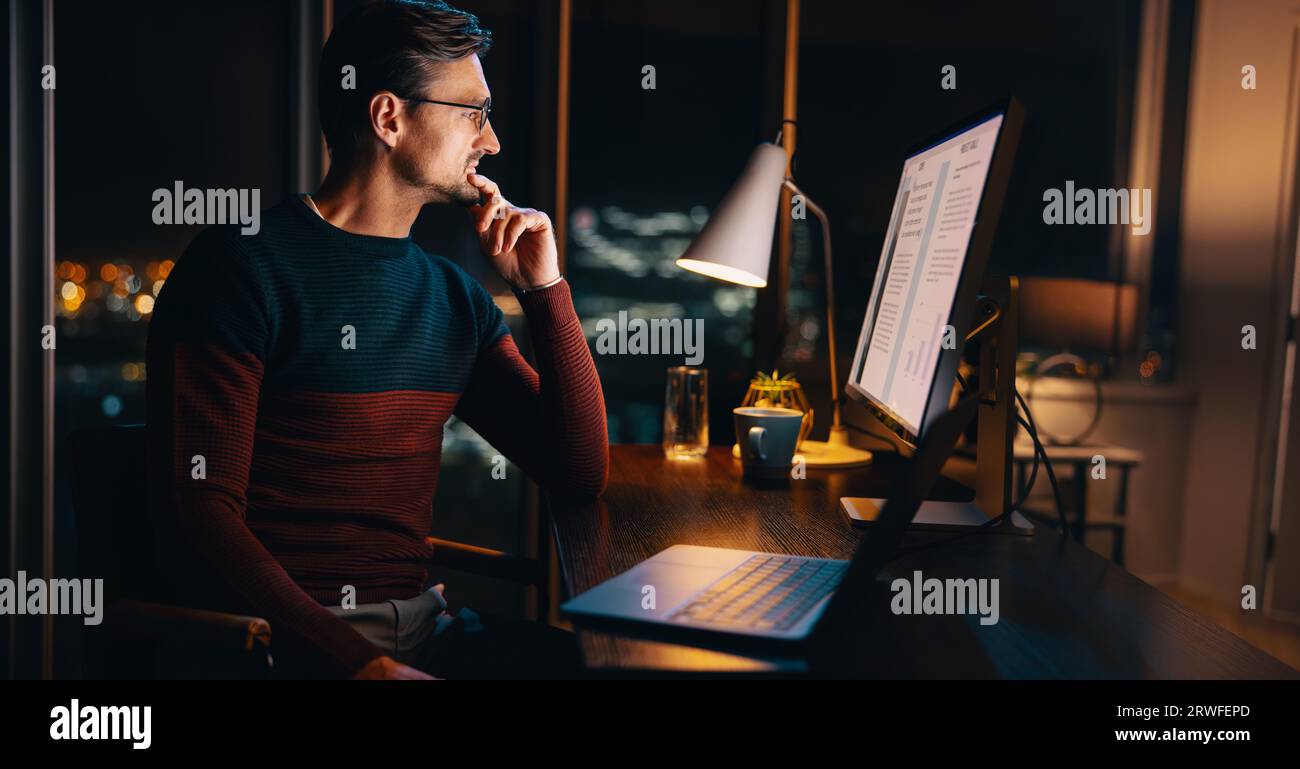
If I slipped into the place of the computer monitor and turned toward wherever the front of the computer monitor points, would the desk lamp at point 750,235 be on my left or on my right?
on my right

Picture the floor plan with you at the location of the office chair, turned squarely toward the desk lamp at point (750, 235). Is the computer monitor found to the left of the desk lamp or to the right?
right

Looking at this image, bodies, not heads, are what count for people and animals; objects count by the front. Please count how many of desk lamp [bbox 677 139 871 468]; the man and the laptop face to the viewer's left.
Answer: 2

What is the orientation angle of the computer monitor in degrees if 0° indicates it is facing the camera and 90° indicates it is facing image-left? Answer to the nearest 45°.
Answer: approximately 45°

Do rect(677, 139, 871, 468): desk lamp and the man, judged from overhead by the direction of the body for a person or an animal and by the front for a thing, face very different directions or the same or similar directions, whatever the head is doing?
very different directions

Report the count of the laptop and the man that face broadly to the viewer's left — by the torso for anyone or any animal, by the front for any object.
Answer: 1

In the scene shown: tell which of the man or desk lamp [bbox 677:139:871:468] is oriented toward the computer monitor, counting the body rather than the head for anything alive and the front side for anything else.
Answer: the man

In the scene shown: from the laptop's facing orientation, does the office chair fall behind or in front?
in front

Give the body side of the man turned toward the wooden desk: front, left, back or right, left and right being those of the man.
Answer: front

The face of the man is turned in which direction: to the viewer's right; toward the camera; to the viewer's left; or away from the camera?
to the viewer's right

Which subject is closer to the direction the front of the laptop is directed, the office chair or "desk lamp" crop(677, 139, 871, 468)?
the office chair

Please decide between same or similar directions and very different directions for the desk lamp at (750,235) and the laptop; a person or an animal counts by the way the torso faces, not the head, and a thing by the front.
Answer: same or similar directions

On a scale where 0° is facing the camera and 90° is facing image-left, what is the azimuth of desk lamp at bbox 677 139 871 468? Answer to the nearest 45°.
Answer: approximately 90°

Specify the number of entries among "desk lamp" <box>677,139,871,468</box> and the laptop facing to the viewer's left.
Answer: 2

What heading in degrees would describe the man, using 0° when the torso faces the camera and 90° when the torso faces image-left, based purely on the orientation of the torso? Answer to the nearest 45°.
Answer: approximately 315°

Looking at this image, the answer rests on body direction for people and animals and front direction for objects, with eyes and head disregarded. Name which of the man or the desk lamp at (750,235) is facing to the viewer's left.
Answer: the desk lamp

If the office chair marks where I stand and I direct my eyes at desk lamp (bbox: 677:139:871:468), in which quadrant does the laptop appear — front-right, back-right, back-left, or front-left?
front-right

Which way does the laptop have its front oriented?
to the viewer's left
